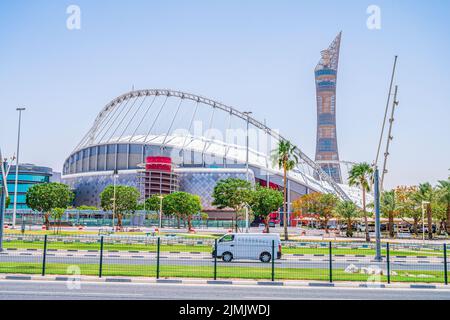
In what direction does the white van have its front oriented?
to the viewer's left
